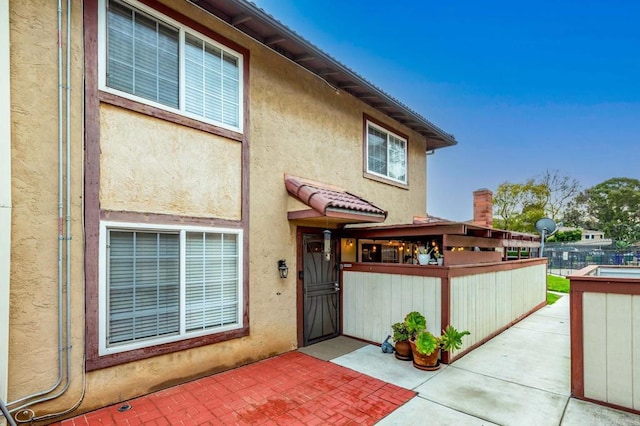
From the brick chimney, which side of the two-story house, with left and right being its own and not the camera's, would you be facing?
left

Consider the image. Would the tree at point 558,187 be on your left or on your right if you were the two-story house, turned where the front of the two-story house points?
on your left

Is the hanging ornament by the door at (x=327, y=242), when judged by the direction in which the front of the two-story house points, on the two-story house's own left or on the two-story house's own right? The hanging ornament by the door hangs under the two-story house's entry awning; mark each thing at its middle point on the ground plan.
on the two-story house's own left

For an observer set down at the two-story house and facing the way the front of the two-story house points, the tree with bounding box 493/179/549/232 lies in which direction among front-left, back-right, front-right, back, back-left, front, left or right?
left

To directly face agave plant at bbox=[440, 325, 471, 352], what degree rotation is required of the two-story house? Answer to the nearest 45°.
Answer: approximately 45° to its left

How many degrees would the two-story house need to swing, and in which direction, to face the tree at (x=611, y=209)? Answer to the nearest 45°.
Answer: approximately 90° to its left

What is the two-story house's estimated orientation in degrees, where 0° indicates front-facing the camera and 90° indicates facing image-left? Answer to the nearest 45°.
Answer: approximately 315°
